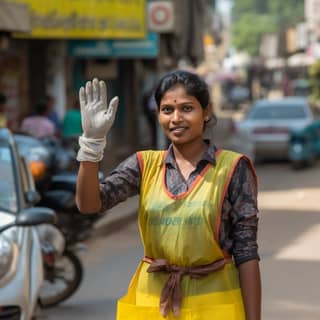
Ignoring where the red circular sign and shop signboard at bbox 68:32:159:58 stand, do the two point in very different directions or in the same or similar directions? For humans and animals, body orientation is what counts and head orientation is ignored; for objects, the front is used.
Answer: same or similar directions

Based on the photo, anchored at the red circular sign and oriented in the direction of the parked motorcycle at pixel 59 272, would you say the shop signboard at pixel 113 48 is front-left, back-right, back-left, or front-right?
front-right

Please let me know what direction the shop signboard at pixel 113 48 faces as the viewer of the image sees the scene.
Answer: facing the viewer

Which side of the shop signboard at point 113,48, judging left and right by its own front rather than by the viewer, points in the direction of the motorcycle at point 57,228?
front

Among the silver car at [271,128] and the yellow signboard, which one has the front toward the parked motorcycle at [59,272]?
the yellow signboard

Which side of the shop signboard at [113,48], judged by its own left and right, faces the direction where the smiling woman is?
front

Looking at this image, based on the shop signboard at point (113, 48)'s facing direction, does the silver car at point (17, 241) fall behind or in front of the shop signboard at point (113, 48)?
in front

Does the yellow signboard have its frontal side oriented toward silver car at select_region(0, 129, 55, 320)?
yes

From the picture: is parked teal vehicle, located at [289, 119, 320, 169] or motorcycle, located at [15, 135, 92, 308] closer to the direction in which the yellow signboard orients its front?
the motorcycle

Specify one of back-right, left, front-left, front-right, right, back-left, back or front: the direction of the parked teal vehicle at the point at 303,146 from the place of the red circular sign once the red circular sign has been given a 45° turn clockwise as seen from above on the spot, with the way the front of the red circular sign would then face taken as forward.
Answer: back-left
